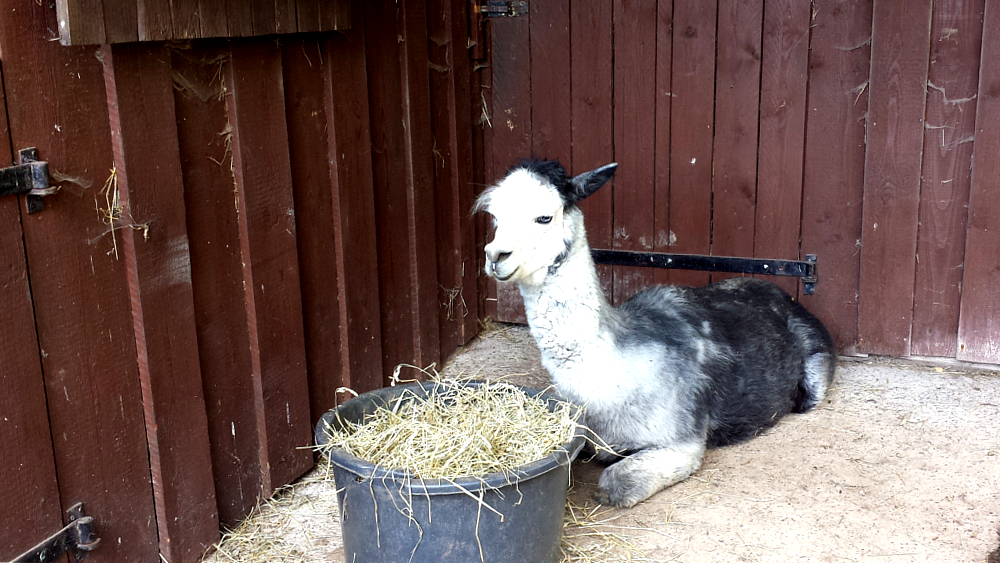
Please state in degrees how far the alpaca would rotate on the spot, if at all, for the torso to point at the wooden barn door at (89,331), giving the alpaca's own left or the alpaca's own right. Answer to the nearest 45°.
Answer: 0° — it already faces it

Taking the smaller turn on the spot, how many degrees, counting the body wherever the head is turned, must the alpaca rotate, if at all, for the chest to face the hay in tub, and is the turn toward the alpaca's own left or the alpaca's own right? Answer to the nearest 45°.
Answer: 0° — it already faces it

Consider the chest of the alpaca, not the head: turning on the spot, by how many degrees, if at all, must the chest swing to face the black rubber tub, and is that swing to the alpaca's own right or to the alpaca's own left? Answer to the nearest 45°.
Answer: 0° — it already faces it

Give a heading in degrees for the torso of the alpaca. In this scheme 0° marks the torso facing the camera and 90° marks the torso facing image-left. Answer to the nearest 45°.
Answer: approximately 45°
